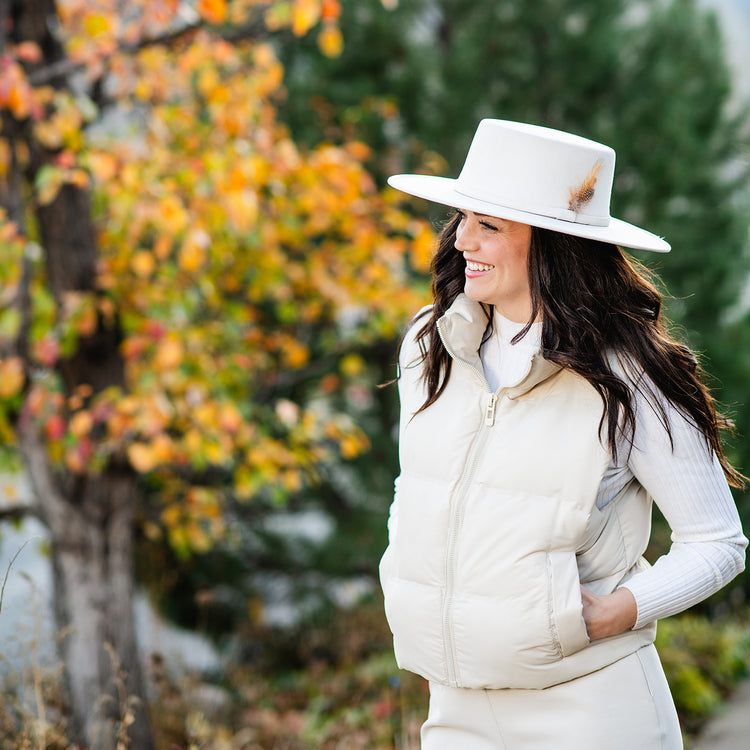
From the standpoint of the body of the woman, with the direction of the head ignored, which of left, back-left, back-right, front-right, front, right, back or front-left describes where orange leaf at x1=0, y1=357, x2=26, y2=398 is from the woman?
right

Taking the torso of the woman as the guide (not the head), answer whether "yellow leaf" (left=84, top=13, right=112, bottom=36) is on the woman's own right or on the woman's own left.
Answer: on the woman's own right

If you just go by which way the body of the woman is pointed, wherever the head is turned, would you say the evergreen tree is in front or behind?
behind

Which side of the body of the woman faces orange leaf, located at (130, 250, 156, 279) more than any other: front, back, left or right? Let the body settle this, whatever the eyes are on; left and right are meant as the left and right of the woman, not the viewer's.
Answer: right

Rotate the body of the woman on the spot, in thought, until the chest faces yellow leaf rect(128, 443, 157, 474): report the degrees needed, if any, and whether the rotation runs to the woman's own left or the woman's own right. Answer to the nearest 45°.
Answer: approximately 90° to the woman's own right

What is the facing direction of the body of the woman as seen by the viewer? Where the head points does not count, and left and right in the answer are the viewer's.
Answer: facing the viewer and to the left of the viewer

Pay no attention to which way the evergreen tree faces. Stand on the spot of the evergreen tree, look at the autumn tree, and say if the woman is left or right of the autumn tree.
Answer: left

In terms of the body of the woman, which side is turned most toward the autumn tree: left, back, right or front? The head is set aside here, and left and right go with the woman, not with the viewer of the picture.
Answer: right

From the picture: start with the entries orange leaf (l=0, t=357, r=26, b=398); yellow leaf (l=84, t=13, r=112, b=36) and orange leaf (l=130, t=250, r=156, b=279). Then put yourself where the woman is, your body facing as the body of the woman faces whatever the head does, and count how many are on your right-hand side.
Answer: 3
